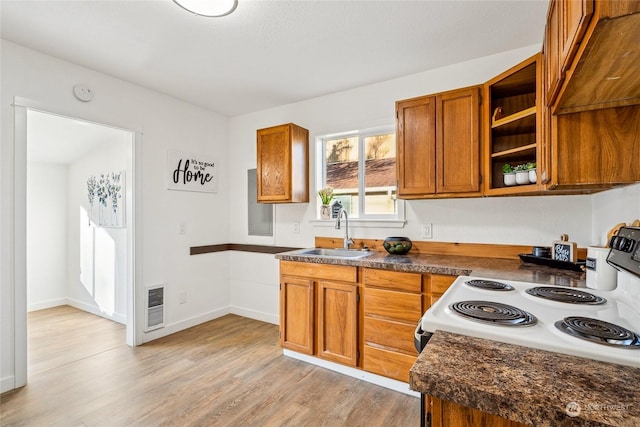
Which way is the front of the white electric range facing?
to the viewer's left

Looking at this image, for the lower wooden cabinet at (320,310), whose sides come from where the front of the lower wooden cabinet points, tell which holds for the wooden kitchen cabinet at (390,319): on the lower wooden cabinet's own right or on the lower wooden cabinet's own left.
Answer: on the lower wooden cabinet's own left

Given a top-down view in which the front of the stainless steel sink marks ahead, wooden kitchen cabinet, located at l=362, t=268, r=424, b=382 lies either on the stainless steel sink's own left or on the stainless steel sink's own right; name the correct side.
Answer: on the stainless steel sink's own left

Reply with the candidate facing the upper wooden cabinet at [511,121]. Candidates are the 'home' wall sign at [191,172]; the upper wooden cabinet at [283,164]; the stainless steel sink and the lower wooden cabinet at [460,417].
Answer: the 'home' wall sign

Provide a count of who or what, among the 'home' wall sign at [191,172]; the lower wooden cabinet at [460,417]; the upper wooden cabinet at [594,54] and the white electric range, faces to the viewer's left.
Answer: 3

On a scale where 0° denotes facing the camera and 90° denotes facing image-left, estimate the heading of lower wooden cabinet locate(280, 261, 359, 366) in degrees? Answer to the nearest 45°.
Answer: approximately 45°

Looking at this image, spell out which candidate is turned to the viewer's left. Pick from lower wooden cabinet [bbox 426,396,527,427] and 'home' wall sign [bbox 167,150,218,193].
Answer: the lower wooden cabinet

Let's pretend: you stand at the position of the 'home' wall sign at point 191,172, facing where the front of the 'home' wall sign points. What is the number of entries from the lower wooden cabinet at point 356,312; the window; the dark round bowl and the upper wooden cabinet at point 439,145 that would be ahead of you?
4

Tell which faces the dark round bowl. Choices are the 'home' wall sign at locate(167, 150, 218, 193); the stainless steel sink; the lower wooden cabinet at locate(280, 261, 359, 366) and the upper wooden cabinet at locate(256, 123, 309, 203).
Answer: the 'home' wall sign

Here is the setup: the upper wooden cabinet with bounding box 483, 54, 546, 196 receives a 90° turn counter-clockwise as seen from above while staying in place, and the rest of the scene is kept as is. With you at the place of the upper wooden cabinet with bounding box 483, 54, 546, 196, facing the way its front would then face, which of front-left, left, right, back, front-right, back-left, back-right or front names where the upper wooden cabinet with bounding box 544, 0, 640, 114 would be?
front-right

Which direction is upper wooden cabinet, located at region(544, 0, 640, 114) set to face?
to the viewer's left
